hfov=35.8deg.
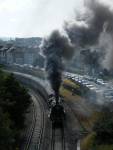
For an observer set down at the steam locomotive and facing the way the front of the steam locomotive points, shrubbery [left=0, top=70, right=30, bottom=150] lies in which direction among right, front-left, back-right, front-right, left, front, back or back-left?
right

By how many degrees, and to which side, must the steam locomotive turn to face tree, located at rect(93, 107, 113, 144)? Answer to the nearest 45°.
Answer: approximately 45° to its left

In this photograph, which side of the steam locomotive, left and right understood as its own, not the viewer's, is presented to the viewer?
front
